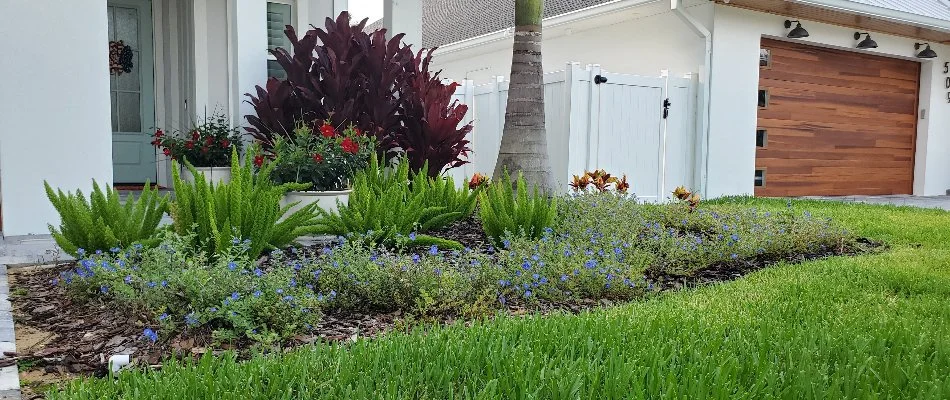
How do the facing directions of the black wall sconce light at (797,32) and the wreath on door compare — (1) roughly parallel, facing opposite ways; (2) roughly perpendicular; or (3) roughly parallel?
roughly parallel

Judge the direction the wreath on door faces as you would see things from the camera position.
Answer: facing the viewer

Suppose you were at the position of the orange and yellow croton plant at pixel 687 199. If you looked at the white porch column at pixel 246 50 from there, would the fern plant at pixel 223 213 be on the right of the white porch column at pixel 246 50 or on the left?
left

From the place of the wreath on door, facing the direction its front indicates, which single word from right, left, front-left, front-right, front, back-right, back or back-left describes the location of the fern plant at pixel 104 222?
front

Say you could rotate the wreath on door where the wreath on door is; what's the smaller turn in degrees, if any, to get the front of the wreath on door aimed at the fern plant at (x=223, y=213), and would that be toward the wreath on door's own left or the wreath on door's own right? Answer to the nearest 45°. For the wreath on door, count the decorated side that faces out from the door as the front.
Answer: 0° — it already faces it

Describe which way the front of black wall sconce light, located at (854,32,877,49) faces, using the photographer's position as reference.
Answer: facing the viewer and to the right of the viewer

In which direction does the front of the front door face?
toward the camera

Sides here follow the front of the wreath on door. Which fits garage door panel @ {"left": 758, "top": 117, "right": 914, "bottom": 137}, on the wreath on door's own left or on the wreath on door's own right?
on the wreath on door's own left

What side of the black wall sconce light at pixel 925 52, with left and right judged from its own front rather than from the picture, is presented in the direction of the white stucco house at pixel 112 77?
right

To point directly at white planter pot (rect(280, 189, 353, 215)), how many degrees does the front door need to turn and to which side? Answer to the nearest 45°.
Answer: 0° — it already faces it

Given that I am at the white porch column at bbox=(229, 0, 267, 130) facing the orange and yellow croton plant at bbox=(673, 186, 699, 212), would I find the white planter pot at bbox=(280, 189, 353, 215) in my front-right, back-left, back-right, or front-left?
front-right

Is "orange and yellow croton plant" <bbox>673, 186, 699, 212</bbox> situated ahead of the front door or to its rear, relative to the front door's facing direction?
ahead

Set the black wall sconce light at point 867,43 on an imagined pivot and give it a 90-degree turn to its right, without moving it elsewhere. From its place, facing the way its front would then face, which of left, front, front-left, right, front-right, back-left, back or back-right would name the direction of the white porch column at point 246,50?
front

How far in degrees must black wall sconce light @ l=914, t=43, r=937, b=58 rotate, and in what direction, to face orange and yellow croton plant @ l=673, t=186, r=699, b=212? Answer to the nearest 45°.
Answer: approximately 45° to its right

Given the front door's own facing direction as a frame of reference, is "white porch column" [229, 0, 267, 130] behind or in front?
in front
